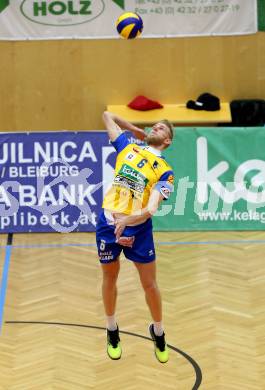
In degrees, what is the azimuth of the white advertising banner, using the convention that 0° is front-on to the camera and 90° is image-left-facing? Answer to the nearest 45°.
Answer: approximately 0°

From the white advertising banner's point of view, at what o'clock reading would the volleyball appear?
The volleyball is roughly at 12 o'clock from the white advertising banner.

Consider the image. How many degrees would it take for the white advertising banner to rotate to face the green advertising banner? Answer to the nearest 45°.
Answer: approximately 45° to its left

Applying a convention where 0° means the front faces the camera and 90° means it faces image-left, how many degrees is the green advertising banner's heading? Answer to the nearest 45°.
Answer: approximately 0°

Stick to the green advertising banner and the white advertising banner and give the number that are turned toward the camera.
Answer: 2
